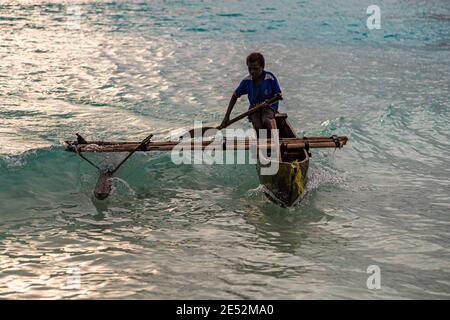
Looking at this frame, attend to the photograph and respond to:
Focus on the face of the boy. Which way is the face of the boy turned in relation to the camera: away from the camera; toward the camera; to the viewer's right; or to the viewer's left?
toward the camera

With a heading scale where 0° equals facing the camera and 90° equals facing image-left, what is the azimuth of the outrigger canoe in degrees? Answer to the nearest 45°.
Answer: approximately 0°
